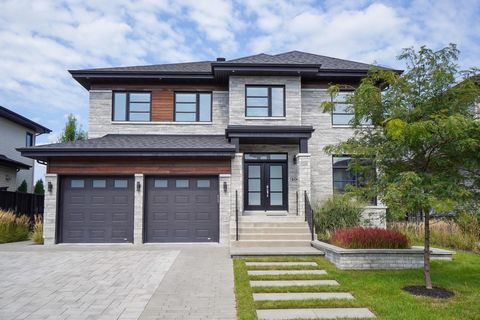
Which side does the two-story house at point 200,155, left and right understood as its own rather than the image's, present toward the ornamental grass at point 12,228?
right

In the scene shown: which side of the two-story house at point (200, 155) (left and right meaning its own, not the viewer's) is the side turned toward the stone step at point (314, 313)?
front

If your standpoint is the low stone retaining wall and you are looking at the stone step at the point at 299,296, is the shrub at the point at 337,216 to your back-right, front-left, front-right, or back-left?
back-right

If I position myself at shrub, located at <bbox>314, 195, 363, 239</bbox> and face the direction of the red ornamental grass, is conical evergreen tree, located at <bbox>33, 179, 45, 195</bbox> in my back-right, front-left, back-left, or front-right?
back-right

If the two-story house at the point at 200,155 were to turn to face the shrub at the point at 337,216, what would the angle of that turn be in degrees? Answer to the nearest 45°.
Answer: approximately 45° to its left

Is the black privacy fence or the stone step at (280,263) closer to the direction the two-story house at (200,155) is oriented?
the stone step

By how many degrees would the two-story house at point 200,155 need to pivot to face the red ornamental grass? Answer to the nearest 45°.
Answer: approximately 45° to its left

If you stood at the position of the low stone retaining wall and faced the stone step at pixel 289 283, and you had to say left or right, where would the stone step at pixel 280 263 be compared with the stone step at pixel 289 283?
right

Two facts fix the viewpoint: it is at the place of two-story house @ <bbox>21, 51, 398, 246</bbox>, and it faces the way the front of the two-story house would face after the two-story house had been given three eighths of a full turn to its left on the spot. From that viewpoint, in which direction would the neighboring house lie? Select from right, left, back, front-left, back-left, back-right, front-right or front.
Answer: left

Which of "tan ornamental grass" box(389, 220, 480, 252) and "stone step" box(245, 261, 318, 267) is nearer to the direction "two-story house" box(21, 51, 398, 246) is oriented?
the stone step

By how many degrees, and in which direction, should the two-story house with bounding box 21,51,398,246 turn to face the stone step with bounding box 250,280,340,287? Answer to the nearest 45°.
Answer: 0° — it already faces it

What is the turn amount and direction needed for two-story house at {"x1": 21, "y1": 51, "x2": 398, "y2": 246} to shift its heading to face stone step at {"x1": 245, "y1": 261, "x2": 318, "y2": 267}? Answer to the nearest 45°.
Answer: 0° — it already faces it

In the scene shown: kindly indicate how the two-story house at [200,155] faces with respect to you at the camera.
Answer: facing the viewer

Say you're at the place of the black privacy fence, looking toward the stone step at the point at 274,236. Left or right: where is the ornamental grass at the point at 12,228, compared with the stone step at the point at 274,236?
right

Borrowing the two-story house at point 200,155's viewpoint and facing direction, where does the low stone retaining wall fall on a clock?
The low stone retaining wall is roughly at 11 o'clock from the two-story house.

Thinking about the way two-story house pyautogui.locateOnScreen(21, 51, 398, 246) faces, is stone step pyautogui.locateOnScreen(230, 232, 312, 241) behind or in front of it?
in front

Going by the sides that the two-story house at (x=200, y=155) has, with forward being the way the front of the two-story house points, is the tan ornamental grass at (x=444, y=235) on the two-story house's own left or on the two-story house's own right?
on the two-story house's own left

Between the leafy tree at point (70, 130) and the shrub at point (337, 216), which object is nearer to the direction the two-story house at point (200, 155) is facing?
the shrub

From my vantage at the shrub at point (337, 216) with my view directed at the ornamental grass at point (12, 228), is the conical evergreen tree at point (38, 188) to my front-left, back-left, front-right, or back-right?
front-right
